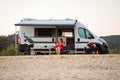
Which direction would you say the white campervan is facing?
to the viewer's right
